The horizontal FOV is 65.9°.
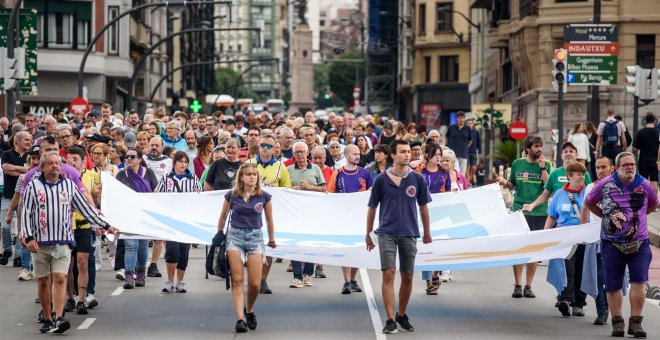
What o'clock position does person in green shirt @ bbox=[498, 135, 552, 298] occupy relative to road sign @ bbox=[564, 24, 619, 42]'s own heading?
The person in green shirt is roughly at 12 o'clock from the road sign.

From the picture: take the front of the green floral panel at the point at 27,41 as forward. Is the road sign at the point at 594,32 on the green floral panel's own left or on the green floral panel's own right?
on the green floral panel's own left

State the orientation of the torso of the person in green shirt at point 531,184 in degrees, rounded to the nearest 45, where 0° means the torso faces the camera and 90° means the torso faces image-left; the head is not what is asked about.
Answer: approximately 0°
